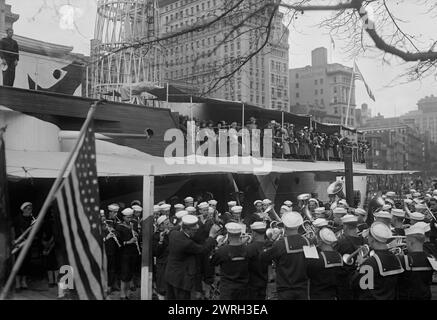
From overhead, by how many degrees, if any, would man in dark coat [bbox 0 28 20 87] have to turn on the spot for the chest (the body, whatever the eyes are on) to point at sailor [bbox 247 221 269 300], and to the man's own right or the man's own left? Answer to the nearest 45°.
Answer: approximately 45° to the man's own left

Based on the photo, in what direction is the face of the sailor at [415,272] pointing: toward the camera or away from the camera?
away from the camera

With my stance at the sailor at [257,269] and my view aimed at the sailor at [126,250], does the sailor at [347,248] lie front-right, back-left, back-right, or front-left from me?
back-right
